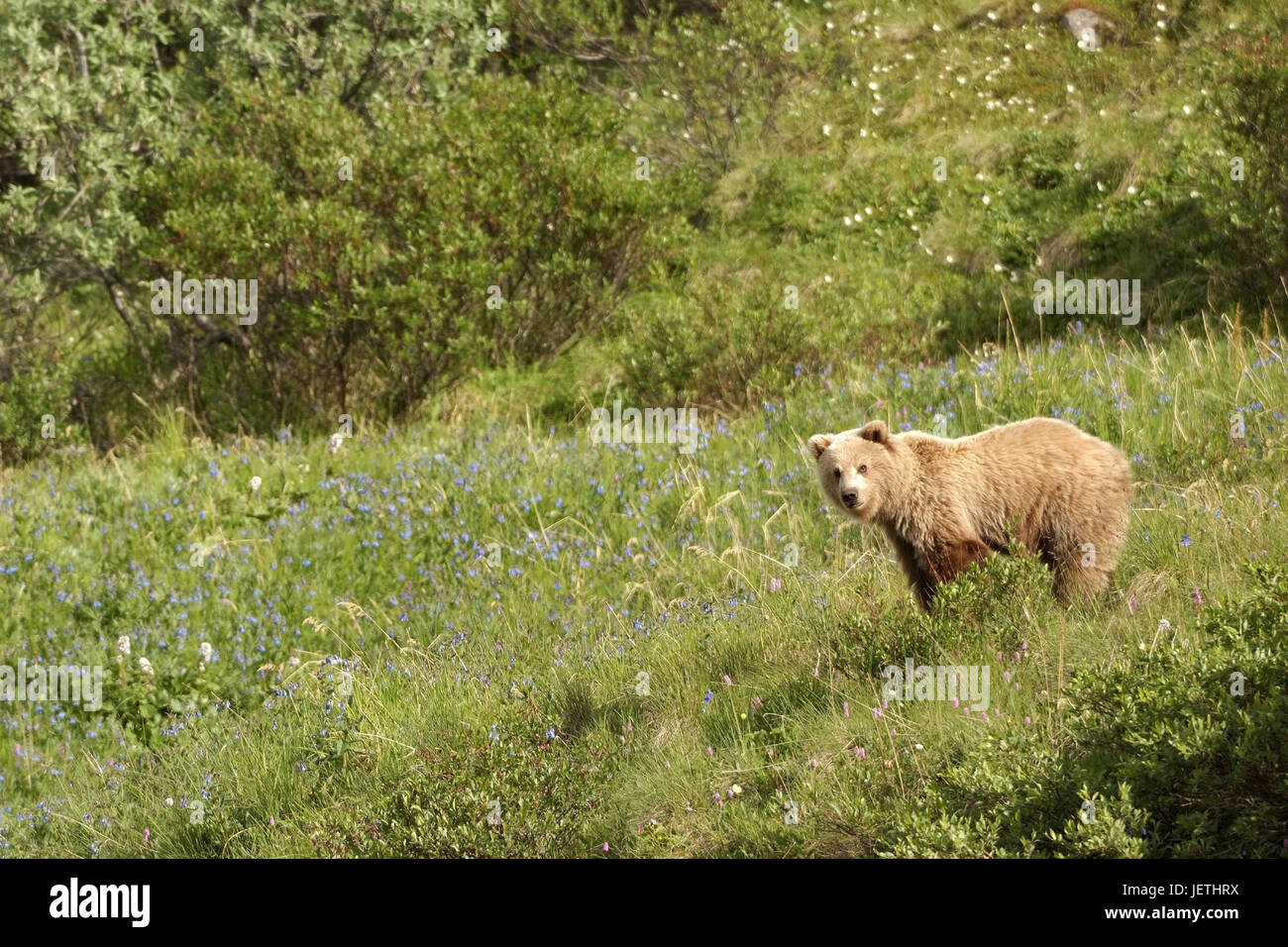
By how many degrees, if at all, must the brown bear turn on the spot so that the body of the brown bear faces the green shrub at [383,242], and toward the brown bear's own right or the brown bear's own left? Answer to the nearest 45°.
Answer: approximately 45° to the brown bear's own right

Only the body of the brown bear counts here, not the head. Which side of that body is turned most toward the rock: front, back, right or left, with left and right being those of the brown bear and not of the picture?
right

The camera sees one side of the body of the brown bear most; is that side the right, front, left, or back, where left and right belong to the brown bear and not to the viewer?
left

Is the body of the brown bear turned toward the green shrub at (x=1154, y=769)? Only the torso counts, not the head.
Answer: no

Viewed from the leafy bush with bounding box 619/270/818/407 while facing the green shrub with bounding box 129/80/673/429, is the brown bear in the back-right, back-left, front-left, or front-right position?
back-left

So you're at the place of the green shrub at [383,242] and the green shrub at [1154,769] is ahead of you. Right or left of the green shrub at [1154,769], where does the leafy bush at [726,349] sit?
left

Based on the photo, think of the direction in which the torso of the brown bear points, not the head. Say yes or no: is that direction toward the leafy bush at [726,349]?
no
